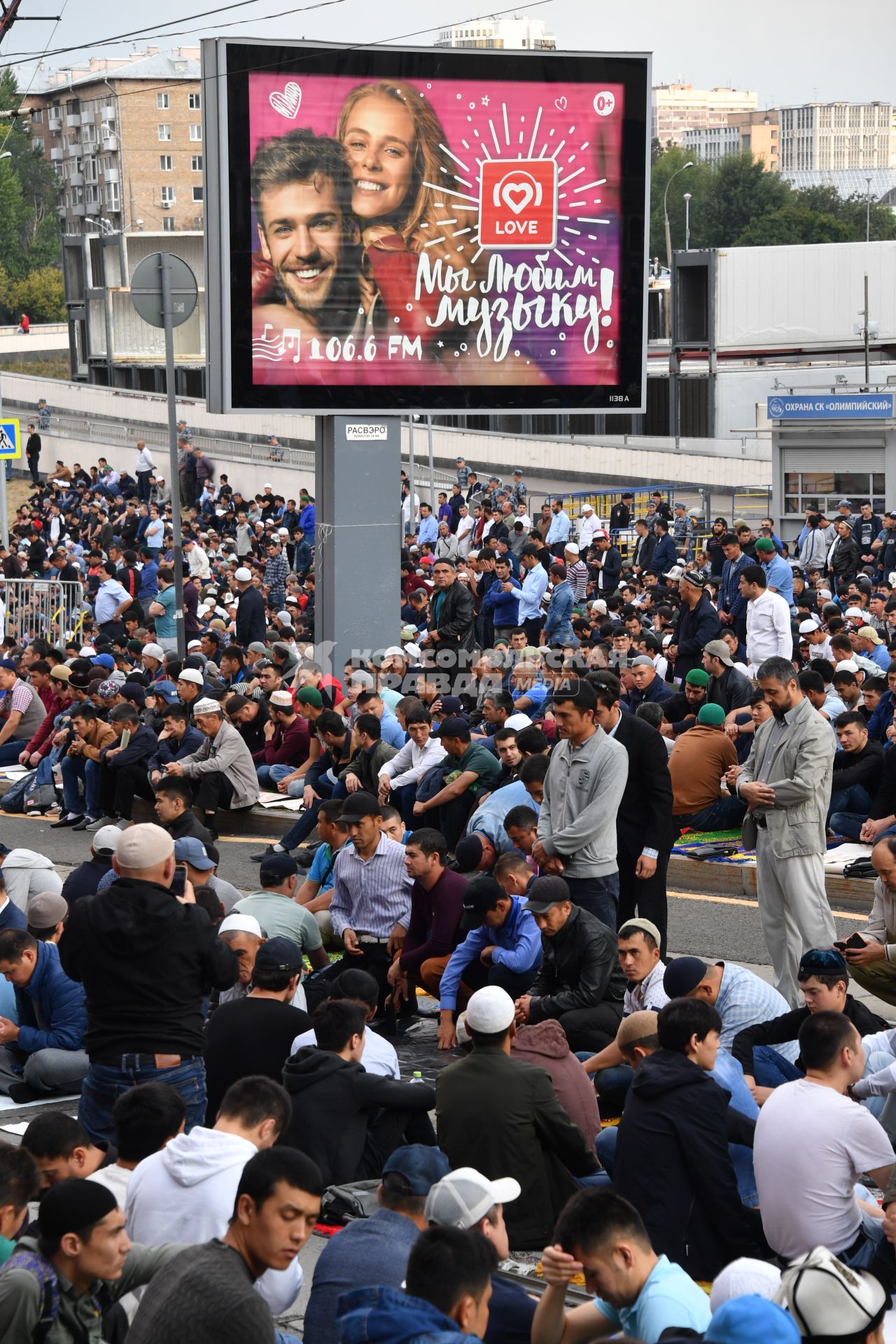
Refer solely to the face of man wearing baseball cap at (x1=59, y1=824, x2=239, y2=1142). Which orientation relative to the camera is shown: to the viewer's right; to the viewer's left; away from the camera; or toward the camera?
away from the camera

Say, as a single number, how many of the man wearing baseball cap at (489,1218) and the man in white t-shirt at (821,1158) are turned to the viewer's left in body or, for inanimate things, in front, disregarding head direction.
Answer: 0

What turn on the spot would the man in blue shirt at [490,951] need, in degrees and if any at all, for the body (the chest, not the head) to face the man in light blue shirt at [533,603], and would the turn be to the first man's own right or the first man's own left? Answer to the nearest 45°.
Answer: approximately 135° to the first man's own right

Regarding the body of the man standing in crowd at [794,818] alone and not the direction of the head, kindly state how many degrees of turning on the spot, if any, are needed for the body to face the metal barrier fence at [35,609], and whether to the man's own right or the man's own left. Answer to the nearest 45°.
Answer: approximately 90° to the man's own right

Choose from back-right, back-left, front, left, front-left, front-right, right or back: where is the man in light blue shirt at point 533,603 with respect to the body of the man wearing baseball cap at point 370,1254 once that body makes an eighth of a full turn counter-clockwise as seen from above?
front

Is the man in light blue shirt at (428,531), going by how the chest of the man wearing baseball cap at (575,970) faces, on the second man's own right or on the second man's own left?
on the second man's own right

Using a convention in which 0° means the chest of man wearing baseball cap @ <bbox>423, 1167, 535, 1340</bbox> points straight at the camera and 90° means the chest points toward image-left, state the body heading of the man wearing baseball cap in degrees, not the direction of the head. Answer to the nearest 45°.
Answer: approximately 225°

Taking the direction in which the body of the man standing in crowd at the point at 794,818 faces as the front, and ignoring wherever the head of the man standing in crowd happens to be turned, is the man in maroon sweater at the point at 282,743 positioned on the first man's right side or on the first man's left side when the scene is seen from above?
on the first man's right side

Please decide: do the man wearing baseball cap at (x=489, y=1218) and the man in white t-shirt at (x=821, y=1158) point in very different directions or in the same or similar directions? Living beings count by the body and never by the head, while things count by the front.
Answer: same or similar directions

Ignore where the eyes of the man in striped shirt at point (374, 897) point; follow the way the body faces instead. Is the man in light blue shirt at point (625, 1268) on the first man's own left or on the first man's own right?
on the first man's own left

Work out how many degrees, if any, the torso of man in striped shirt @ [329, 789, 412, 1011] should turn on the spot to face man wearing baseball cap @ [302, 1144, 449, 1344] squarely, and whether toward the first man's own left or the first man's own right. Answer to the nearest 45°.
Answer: approximately 45° to the first man's own left

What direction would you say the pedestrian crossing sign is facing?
toward the camera

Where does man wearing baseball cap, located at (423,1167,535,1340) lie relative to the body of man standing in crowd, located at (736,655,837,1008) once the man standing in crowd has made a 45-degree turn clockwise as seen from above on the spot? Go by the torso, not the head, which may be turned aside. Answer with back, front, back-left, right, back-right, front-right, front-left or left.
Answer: left

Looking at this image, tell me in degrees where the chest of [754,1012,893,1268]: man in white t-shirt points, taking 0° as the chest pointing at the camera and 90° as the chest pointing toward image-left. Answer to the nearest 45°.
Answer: approximately 225°

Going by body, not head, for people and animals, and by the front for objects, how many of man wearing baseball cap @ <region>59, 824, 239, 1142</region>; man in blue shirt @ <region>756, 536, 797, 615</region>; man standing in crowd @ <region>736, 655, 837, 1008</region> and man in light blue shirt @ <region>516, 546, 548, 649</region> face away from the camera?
1
